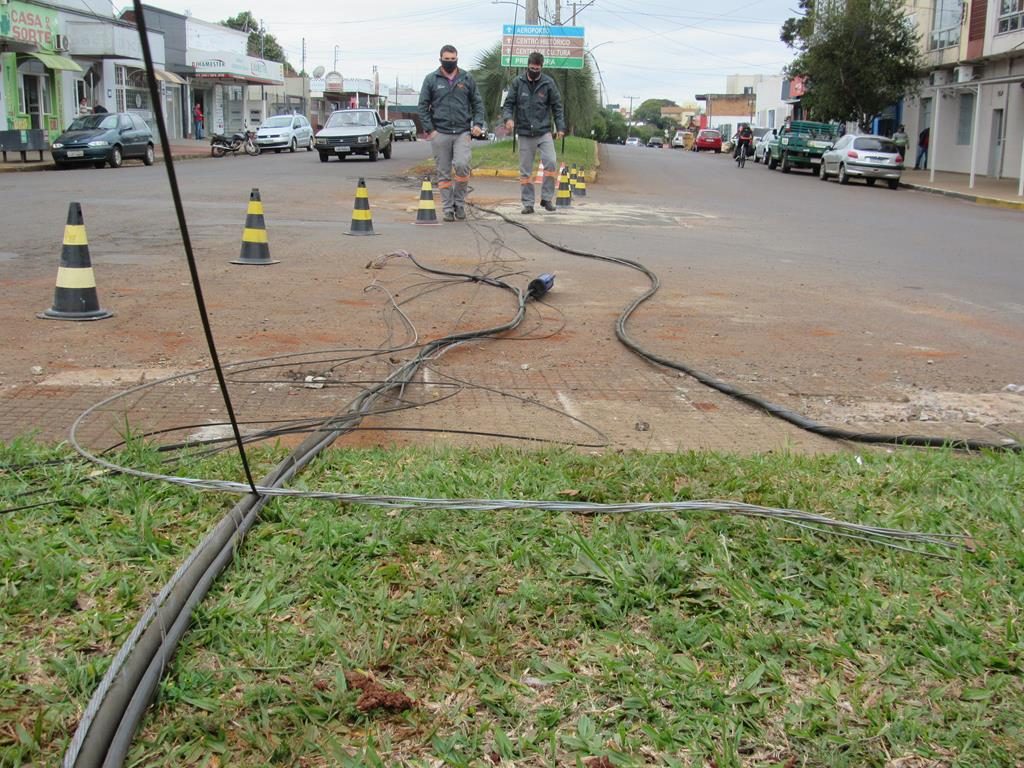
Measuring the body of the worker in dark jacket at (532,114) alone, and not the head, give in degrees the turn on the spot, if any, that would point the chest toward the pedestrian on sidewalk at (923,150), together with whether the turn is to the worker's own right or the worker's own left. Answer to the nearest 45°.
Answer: approximately 135° to the worker's own left

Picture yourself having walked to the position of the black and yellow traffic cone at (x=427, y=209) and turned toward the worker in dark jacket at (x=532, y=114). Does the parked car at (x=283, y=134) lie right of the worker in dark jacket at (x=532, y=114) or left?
left

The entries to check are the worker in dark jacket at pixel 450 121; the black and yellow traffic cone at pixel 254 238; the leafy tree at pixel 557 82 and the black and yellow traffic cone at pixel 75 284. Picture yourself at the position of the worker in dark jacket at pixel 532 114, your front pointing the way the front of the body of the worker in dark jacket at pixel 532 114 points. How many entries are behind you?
1

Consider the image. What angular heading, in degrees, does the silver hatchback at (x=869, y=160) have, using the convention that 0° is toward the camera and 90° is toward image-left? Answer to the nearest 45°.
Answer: approximately 135°

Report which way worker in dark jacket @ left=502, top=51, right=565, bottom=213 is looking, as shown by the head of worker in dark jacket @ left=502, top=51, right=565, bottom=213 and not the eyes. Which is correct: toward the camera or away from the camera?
toward the camera

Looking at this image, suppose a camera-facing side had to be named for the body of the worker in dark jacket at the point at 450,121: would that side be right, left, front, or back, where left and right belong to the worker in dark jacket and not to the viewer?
front

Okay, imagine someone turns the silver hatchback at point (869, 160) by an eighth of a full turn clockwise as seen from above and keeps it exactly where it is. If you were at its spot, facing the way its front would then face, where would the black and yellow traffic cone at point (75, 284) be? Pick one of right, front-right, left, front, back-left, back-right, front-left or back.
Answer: back

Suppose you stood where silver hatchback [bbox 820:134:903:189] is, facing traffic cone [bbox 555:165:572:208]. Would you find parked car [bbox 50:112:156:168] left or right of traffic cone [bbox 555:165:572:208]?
right

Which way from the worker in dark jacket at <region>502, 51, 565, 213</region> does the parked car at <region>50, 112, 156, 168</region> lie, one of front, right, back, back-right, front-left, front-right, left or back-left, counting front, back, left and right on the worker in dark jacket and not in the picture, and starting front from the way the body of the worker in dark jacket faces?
back-right

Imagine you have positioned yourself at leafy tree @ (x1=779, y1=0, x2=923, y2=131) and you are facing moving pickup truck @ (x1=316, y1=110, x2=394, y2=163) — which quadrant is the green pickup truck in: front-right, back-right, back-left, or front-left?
front-left

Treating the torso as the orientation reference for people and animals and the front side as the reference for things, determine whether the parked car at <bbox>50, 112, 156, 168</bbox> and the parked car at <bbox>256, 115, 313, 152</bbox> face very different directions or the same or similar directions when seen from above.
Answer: same or similar directions

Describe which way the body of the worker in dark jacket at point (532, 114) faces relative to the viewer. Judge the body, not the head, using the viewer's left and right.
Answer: facing the viewer
